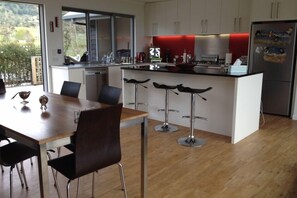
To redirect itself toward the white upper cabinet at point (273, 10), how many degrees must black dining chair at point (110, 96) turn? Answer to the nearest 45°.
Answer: approximately 180°

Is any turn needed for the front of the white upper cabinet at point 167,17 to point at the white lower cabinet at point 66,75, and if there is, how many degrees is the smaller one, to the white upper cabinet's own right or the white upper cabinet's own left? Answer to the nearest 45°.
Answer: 0° — it already faces it

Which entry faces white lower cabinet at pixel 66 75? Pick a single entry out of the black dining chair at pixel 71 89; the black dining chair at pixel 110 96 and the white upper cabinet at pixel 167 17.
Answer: the white upper cabinet

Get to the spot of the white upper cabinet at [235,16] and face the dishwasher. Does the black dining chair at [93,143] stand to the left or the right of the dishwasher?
left

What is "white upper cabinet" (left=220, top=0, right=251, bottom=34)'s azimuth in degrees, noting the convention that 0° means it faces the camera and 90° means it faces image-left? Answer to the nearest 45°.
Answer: approximately 0°

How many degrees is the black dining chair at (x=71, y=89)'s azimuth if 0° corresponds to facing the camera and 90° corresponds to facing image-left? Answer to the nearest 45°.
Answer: approximately 45°
